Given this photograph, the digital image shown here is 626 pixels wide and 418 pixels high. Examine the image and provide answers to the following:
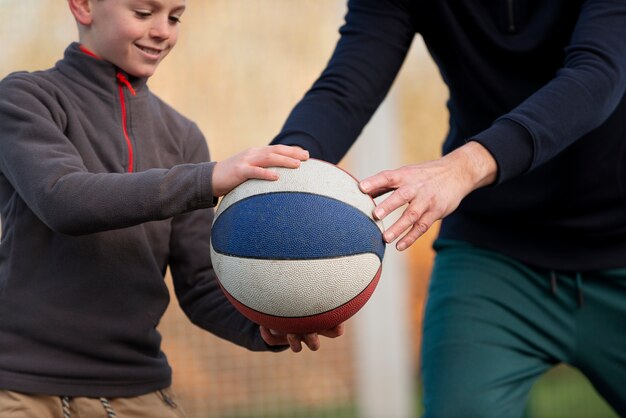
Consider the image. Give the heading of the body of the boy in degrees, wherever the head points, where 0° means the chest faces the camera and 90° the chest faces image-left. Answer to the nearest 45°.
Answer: approximately 315°

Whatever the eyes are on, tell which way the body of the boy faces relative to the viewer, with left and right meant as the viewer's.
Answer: facing the viewer and to the right of the viewer
